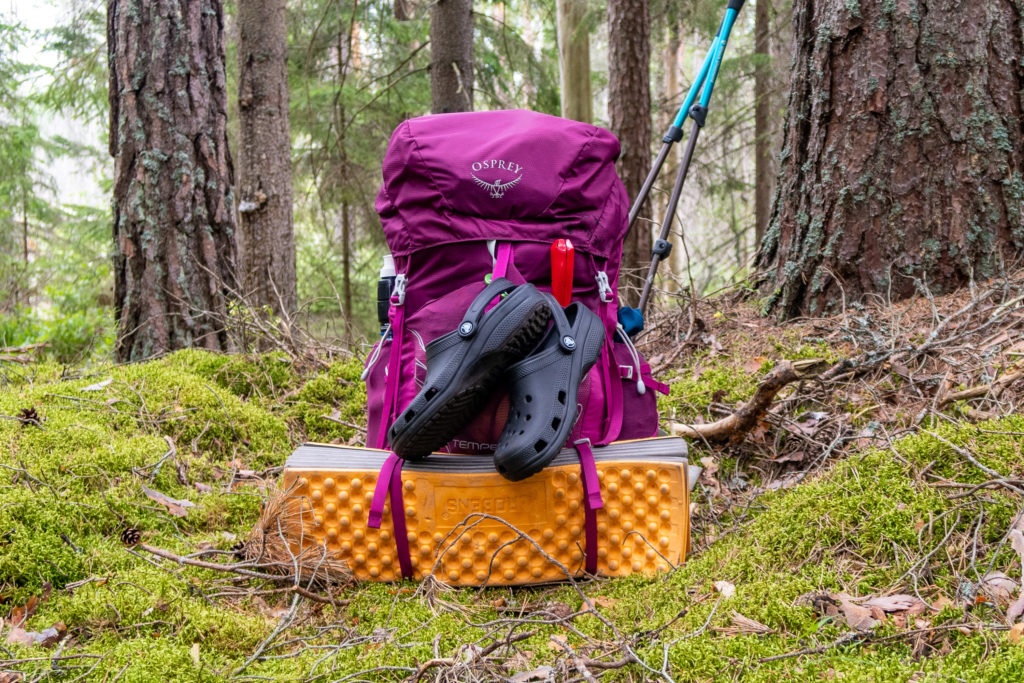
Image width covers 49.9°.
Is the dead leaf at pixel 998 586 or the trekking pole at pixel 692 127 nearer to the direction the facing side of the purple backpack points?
the dead leaf

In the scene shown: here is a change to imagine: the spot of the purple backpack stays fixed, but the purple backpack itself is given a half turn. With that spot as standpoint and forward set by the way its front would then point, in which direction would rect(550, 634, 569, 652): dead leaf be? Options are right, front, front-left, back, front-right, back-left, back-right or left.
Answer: back

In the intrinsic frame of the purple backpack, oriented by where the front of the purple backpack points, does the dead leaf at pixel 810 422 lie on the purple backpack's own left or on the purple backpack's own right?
on the purple backpack's own left

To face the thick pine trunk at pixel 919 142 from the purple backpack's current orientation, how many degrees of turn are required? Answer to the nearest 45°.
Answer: approximately 135° to its left

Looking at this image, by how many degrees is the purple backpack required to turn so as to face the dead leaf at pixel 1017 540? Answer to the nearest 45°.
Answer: approximately 45° to its left

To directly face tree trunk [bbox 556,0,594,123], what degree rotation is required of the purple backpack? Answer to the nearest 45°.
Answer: approximately 180°

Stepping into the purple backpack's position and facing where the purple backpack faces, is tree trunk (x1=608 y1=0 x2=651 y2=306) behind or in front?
behind

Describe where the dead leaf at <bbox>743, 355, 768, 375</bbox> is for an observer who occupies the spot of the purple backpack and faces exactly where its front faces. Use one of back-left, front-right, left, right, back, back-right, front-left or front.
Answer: back-left

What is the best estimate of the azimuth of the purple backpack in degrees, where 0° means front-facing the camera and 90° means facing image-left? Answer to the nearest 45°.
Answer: approximately 0°
